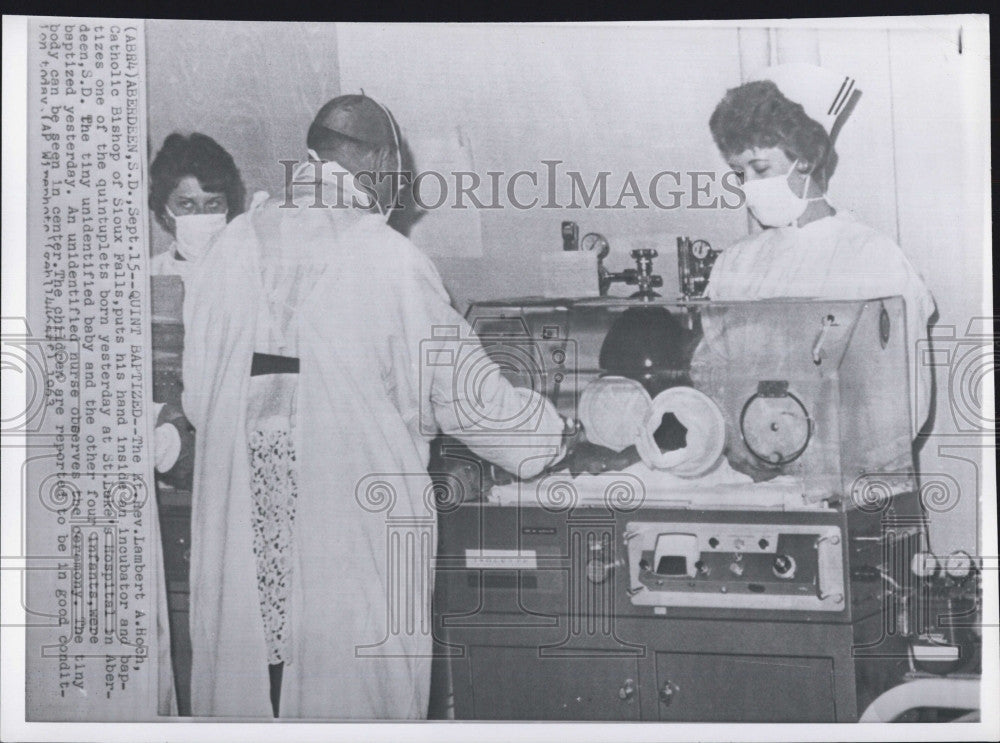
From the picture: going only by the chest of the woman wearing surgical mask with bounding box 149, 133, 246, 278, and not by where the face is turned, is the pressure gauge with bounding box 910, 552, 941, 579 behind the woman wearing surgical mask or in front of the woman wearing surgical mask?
in front

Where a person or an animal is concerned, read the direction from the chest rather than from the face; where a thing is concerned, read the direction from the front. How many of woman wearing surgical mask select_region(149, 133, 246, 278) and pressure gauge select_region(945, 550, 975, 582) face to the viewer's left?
0

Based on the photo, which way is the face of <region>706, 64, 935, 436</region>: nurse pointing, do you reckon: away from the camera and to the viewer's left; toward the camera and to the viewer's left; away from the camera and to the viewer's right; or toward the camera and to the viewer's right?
toward the camera and to the viewer's left

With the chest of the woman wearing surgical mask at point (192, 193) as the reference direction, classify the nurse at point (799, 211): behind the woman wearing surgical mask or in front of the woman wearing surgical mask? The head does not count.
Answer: in front

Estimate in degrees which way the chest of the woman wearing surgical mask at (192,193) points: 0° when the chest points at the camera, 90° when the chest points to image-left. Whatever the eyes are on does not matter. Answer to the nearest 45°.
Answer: approximately 315°

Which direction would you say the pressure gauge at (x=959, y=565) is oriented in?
toward the camera

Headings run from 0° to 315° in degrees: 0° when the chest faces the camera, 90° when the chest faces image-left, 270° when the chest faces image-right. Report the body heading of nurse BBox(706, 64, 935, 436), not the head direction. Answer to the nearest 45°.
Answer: approximately 45°

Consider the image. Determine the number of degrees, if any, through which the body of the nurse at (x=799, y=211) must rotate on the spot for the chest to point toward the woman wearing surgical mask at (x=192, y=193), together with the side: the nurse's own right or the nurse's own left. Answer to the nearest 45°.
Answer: approximately 45° to the nurse's own right

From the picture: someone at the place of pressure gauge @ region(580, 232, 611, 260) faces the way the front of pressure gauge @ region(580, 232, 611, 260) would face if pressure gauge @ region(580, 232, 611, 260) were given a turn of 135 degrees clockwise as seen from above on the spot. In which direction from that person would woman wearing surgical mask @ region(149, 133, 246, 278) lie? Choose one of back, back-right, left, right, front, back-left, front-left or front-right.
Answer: left
